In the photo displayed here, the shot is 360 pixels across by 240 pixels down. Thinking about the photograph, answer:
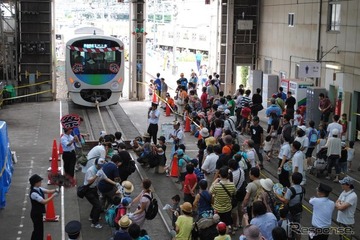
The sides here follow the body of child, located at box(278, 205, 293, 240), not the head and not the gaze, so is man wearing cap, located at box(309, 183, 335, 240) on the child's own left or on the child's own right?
on the child's own right

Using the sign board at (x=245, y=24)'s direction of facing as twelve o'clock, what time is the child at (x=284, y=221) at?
The child is roughly at 12 o'clock from the sign board.

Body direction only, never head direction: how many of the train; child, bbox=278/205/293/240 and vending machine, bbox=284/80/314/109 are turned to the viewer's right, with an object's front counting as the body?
0

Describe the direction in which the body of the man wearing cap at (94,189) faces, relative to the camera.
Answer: to the viewer's right

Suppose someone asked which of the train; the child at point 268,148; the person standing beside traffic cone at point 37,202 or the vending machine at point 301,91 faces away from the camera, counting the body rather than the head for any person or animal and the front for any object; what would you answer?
the child

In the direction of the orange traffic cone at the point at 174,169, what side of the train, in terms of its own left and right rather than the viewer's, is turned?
front

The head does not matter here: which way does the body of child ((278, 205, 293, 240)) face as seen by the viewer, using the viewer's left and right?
facing away from the viewer and to the left of the viewer

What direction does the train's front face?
toward the camera

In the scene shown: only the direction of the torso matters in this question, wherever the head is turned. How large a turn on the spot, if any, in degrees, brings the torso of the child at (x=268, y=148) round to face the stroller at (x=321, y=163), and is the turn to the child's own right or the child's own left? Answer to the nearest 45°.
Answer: approximately 135° to the child's own right

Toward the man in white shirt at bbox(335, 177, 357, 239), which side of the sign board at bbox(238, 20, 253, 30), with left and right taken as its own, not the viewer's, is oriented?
front

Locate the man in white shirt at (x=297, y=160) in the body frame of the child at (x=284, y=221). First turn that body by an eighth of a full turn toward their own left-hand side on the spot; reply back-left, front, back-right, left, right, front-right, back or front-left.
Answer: right

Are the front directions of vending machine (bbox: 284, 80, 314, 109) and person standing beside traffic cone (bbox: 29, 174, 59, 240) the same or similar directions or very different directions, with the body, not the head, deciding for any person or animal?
very different directions

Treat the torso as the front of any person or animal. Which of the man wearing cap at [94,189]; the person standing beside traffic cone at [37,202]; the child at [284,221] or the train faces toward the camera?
the train

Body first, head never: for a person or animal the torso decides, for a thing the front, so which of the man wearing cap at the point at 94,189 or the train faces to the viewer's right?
the man wearing cap

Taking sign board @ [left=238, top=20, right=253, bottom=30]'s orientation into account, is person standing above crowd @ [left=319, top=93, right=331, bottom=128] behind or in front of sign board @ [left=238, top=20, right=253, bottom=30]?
in front
